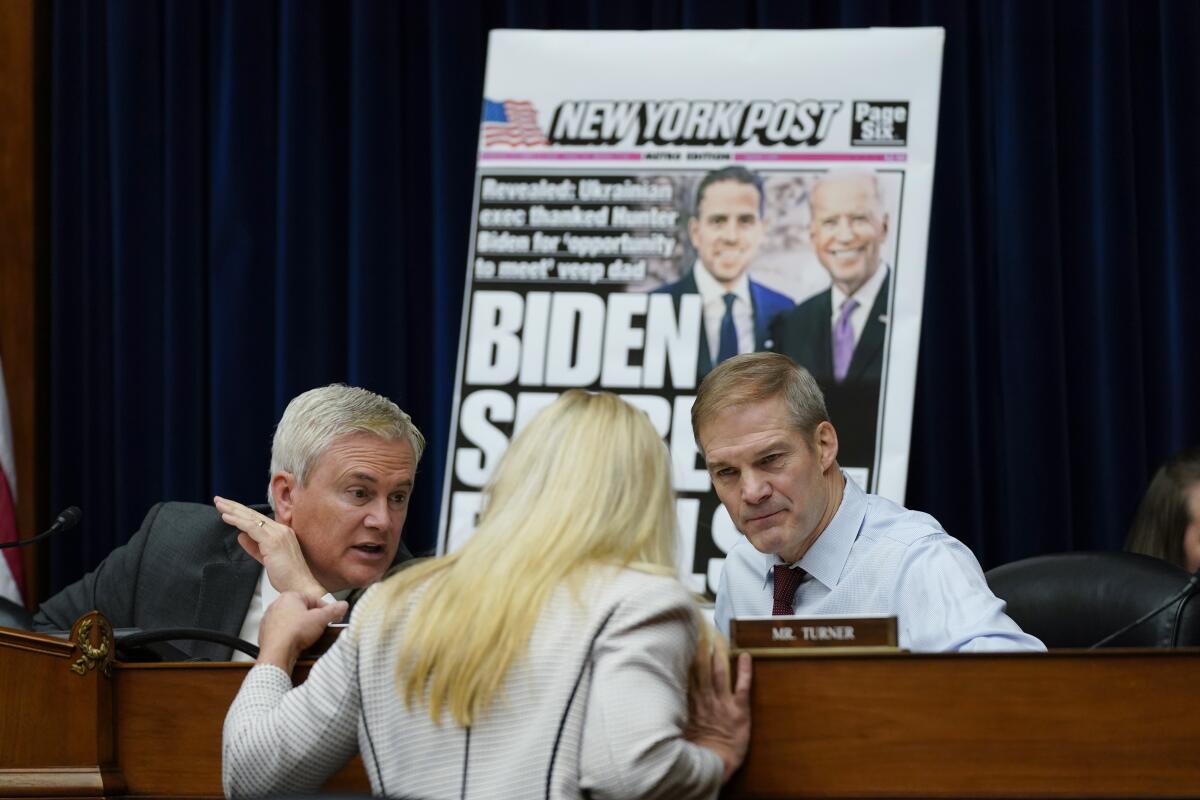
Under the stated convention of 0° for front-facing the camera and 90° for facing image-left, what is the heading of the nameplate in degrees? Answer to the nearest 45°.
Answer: approximately 0°

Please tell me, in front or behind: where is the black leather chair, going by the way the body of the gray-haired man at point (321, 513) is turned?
in front

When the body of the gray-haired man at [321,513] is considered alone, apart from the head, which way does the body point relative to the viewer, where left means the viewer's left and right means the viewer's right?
facing the viewer and to the right of the viewer

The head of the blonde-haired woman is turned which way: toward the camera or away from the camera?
away from the camera

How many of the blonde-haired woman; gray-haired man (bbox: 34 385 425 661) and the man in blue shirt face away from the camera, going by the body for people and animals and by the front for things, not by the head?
1

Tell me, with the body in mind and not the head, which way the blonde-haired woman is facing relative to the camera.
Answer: away from the camera

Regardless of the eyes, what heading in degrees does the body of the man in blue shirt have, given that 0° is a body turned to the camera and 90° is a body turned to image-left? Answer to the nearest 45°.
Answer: approximately 45°

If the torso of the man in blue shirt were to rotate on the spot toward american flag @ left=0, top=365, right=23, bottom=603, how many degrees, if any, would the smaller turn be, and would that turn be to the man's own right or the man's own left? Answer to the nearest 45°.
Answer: approximately 90° to the man's own right

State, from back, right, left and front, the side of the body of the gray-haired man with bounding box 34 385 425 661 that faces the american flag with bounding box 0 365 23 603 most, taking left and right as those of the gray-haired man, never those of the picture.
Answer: back

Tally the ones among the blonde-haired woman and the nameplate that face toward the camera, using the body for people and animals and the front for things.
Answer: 1
